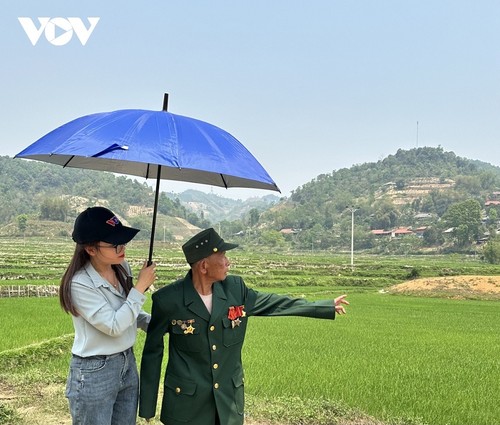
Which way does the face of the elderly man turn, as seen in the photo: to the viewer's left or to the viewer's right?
to the viewer's right

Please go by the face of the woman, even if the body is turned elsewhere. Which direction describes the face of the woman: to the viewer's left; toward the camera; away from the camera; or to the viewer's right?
to the viewer's right

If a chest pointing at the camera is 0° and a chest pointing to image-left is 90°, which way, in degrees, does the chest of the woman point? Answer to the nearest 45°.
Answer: approximately 315°
